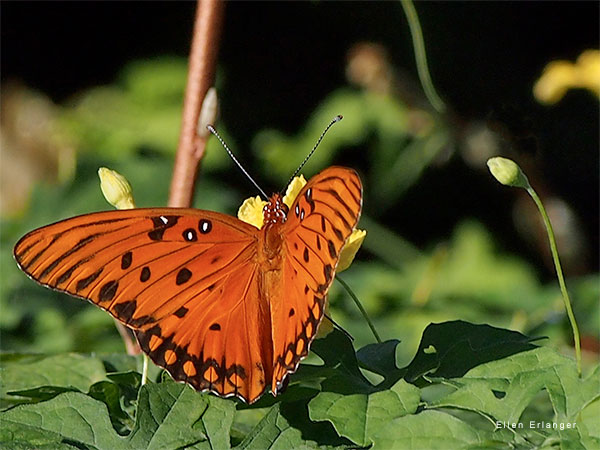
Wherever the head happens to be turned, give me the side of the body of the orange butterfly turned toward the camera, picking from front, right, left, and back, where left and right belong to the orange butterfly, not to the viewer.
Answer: back

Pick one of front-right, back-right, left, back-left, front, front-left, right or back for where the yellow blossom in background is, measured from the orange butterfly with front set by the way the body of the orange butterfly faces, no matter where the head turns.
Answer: front-right
